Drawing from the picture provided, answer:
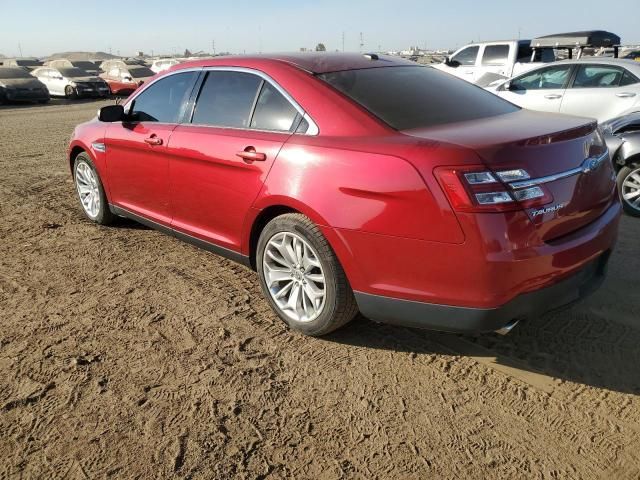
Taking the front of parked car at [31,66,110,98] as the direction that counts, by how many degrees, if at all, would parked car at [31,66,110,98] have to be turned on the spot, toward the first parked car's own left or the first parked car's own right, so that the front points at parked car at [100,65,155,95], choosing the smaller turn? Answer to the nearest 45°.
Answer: approximately 45° to the first parked car's own left

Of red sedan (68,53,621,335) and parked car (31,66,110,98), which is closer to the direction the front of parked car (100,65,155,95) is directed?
the red sedan

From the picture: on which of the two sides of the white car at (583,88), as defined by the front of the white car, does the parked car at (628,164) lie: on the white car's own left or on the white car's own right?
on the white car's own left

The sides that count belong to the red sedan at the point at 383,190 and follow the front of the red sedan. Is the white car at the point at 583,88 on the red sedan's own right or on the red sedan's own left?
on the red sedan's own right

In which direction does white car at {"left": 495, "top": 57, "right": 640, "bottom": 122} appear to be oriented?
to the viewer's left

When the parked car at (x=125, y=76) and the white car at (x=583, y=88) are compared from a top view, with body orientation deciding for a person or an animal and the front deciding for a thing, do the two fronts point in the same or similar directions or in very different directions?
very different directions

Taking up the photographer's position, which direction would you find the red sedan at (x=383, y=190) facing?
facing away from the viewer and to the left of the viewer

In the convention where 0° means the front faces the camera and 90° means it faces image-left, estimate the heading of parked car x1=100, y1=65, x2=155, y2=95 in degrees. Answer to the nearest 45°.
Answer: approximately 315°
